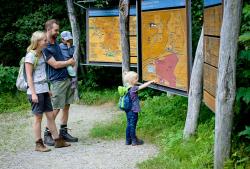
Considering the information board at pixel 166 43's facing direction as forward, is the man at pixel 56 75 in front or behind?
in front

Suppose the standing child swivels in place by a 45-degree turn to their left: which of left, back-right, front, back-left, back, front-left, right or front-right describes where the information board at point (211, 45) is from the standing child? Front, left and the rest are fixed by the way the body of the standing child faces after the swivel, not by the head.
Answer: right

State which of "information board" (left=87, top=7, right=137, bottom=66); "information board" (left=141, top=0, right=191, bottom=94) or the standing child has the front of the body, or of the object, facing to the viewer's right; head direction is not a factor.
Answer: the standing child

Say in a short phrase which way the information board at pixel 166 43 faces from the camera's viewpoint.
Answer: facing the viewer and to the left of the viewer

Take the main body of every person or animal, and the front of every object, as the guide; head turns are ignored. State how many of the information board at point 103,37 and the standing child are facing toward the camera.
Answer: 1

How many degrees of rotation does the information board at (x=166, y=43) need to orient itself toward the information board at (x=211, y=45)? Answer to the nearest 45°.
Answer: approximately 45° to its left

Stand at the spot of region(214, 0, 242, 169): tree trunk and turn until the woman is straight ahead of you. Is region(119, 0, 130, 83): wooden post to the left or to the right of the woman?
right

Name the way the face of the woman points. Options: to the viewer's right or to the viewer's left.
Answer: to the viewer's right

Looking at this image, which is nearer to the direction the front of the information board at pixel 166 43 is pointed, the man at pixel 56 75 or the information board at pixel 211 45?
the man

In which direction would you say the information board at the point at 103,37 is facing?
toward the camera

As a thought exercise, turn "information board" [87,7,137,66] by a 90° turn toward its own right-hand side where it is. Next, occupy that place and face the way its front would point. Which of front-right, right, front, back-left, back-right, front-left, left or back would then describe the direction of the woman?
left

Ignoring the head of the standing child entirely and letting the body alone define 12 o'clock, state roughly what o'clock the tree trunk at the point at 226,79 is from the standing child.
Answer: The tree trunk is roughly at 2 o'clock from the standing child.

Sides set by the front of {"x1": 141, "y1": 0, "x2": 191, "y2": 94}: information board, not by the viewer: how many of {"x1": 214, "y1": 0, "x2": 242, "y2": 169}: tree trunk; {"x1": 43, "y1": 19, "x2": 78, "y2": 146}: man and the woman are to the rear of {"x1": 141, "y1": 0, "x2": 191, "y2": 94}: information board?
0

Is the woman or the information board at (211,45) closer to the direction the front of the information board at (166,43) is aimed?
the woman

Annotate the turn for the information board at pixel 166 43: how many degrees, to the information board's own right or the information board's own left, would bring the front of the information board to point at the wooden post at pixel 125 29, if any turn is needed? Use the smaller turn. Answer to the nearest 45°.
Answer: approximately 90° to the information board's own right
